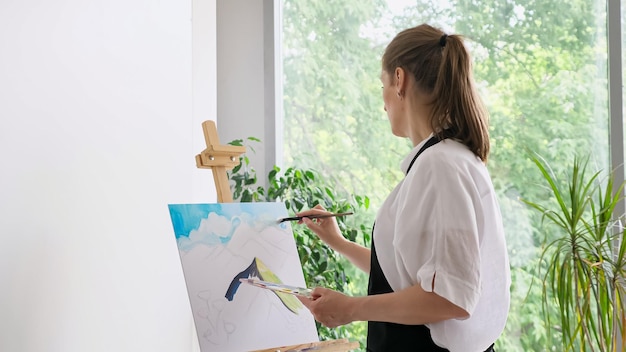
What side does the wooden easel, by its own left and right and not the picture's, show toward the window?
left

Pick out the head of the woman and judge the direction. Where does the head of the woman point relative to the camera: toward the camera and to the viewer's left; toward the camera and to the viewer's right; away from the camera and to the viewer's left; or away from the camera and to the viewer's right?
away from the camera and to the viewer's left

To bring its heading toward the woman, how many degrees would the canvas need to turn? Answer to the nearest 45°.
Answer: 0° — it already faces them

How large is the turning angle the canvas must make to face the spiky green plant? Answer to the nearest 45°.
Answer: approximately 45° to its left

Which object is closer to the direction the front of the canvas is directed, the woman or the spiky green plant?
the woman

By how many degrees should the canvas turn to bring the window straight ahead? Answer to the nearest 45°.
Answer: approximately 90° to its left

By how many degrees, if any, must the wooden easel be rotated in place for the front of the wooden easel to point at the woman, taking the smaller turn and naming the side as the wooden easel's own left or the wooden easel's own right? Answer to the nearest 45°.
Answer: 0° — it already faces them

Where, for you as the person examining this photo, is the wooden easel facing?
facing the viewer and to the right of the viewer

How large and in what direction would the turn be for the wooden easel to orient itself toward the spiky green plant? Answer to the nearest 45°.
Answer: approximately 45° to its left
